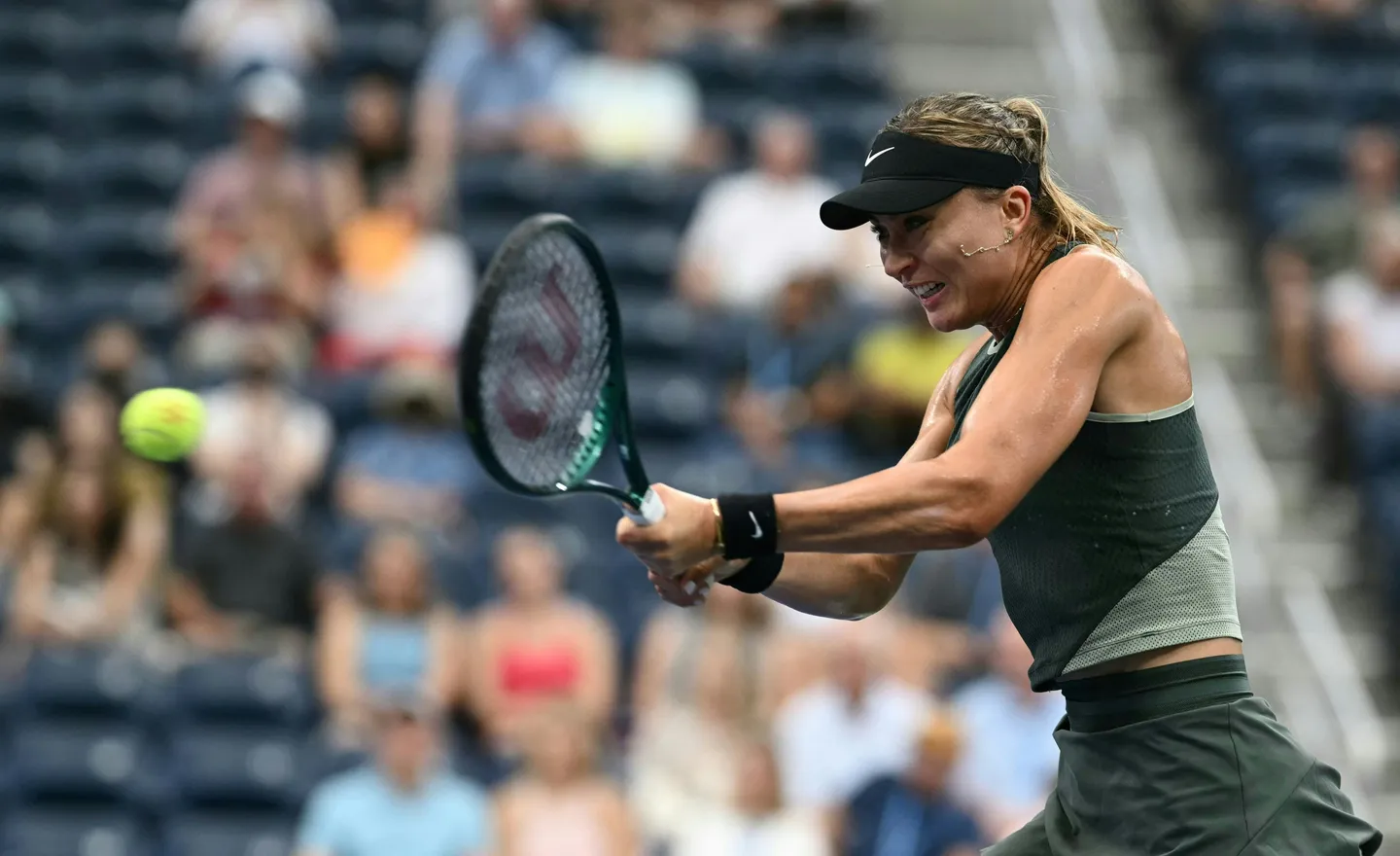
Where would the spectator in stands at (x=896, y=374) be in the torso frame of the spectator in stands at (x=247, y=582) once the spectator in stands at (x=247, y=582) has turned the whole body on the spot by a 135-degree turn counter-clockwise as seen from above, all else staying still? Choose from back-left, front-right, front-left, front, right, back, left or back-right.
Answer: front-right

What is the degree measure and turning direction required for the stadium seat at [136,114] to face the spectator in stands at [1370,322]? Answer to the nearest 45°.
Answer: approximately 90° to its left

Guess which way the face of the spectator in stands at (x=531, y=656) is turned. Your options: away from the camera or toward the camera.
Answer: toward the camera

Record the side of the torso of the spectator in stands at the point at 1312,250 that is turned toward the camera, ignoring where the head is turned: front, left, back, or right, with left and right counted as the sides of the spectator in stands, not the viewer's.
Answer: front

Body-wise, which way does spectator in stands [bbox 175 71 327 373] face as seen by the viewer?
toward the camera

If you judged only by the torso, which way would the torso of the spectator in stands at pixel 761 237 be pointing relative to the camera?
toward the camera

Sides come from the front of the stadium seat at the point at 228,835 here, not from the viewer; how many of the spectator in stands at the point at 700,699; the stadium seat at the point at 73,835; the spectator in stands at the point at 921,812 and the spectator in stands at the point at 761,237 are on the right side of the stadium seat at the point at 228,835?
1

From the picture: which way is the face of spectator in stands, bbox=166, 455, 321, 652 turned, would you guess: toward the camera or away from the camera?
toward the camera
